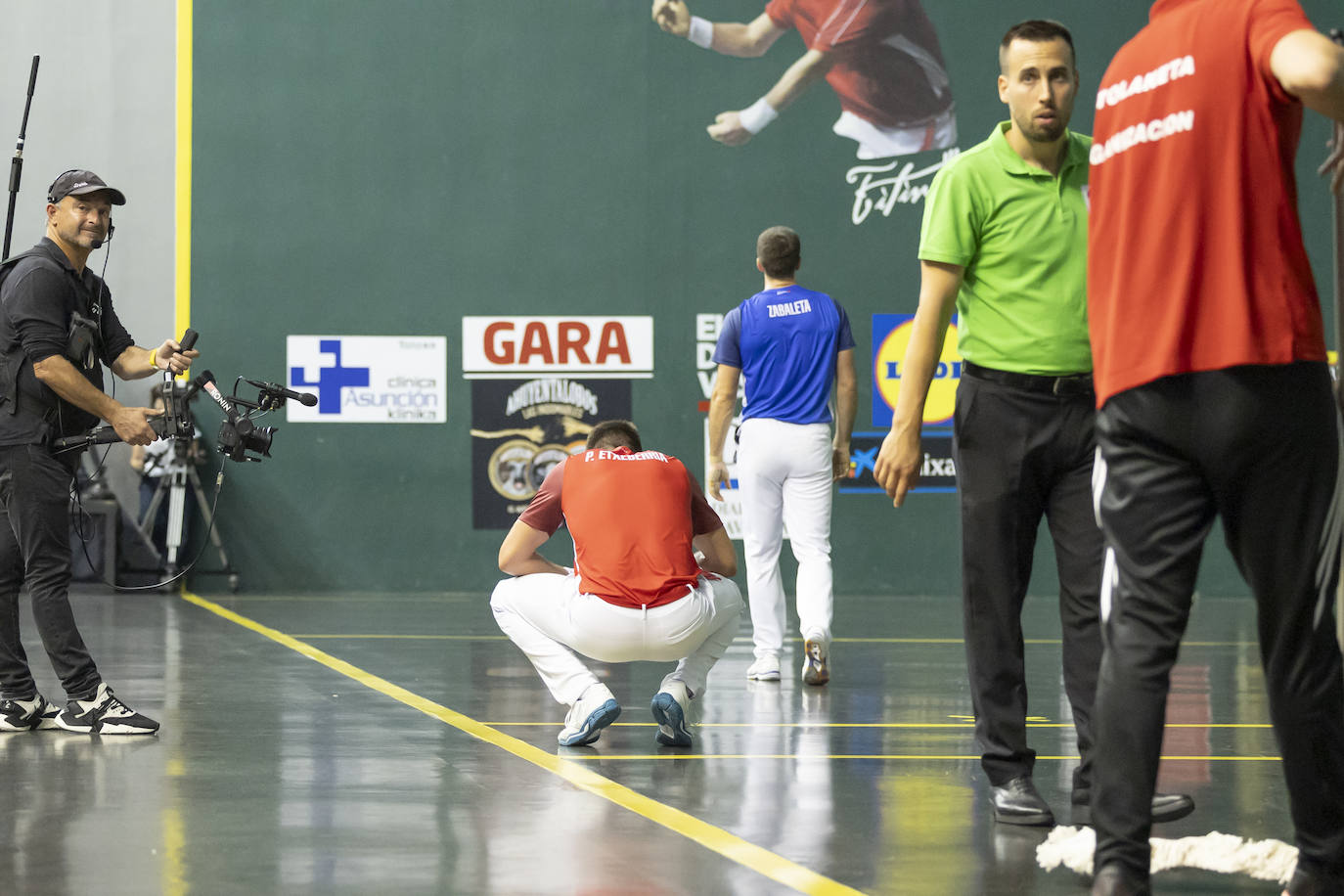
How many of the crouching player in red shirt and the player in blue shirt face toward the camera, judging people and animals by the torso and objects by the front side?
0

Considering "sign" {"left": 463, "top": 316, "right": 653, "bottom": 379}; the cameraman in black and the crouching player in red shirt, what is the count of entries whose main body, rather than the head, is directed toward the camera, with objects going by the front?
1

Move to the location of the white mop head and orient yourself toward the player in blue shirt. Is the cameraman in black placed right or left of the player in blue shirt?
left

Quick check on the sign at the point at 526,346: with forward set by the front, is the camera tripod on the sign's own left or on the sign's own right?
on the sign's own right

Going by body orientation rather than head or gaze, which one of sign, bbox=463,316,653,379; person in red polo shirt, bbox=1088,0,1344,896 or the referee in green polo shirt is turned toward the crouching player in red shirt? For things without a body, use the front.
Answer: the sign

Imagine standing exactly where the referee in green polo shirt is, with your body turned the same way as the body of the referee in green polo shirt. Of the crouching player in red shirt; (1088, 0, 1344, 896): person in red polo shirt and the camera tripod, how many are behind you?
2

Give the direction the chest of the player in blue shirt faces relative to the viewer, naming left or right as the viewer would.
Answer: facing away from the viewer

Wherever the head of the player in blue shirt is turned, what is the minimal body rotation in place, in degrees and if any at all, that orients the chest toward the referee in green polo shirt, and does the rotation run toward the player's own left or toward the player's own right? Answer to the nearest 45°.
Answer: approximately 180°

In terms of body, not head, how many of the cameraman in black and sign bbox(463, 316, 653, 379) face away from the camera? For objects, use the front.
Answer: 0

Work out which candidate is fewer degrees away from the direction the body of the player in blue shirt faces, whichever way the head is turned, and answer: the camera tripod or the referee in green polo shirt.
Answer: the camera tripod

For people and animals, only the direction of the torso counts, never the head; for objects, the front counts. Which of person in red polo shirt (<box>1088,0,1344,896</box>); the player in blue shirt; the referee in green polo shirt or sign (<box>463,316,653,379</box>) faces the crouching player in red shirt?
the sign

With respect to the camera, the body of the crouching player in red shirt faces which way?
away from the camera

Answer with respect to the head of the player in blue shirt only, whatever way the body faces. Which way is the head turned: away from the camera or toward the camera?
away from the camera

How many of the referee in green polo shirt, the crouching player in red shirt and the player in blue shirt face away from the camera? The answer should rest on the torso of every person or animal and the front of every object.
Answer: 2

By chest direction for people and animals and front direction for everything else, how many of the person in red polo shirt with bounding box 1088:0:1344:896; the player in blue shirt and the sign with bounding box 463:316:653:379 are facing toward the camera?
1
